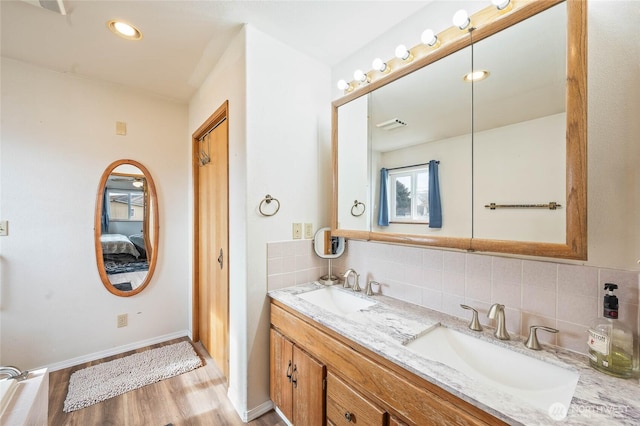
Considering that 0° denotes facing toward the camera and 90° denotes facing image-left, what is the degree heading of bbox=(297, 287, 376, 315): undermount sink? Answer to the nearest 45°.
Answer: approximately 45°

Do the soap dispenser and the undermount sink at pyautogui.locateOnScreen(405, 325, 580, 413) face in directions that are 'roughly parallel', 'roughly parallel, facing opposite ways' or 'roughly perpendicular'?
roughly parallel

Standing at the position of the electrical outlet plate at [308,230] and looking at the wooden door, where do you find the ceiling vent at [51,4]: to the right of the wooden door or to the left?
left

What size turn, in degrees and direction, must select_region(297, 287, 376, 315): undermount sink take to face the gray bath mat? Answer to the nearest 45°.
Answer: approximately 45° to its right

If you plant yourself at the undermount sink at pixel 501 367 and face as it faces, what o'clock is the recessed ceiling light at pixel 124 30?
The recessed ceiling light is roughly at 1 o'clock from the undermount sink.

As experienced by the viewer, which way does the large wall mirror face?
facing the viewer and to the left of the viewer

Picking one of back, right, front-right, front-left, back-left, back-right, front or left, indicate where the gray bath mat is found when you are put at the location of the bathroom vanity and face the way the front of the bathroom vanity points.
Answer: front-right

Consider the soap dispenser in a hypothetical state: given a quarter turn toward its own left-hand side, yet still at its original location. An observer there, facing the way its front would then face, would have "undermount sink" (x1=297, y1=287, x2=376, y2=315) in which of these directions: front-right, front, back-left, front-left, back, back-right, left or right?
back-right

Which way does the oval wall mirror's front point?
toward the camera
